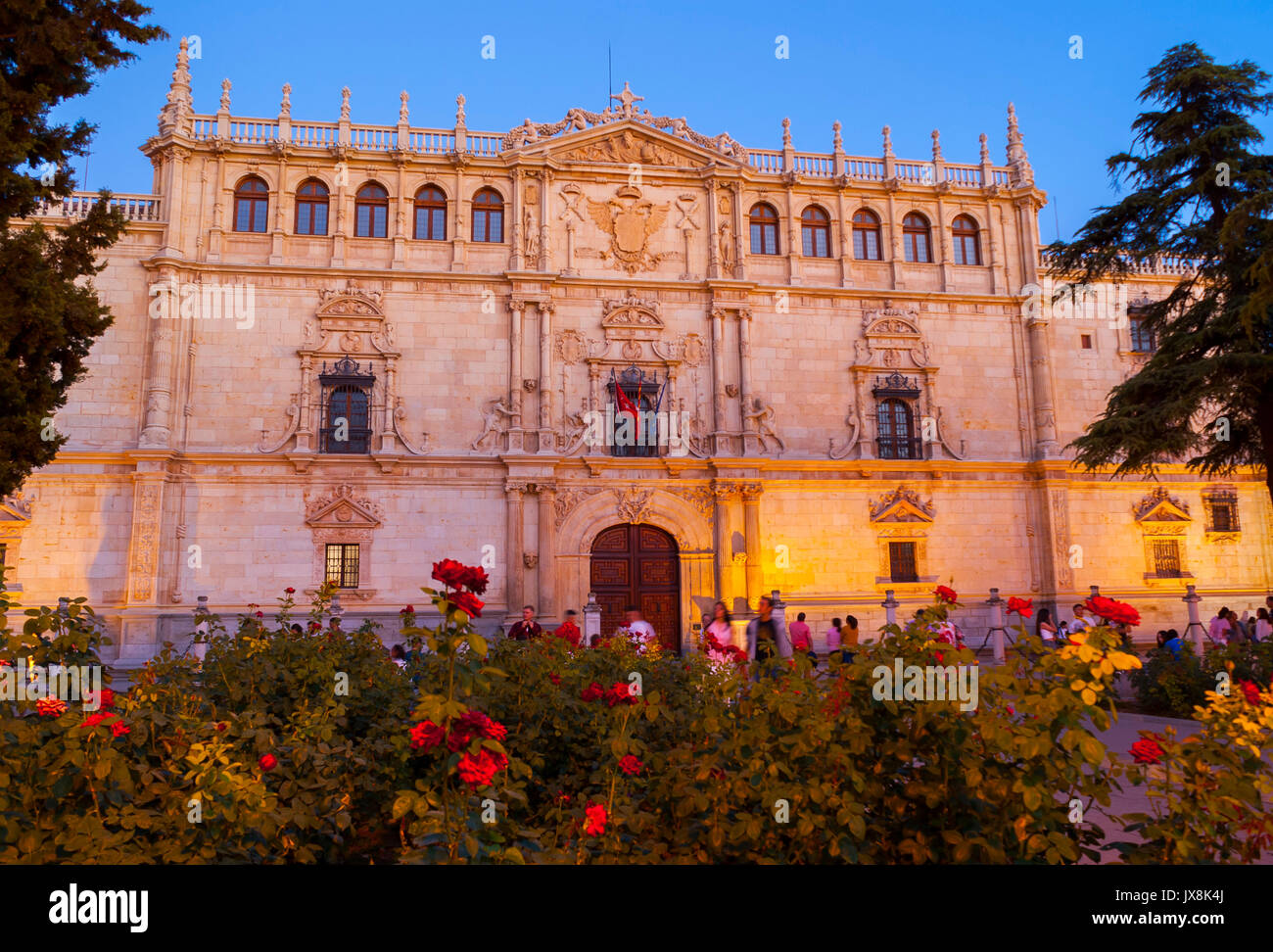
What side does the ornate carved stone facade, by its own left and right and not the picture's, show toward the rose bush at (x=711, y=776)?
front

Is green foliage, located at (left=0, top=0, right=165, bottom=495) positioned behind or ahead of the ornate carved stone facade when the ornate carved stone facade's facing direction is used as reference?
ahead

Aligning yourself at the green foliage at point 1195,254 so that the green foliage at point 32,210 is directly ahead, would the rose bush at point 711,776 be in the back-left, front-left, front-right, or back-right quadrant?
front-left

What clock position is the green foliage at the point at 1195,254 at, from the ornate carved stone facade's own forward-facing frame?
The green foliage is roughly at 10 o'clock from the ornate carved stone facade.

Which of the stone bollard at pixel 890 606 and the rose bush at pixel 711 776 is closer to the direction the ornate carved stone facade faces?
the rose bush

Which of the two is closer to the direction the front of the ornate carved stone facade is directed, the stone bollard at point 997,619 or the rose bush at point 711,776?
the rose bush

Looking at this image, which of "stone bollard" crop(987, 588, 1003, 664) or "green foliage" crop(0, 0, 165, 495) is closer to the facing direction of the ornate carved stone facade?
the green foliage

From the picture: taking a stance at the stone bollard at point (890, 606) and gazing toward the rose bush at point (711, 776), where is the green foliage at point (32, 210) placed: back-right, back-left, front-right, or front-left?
front-right

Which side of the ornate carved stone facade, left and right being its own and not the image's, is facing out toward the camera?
front
